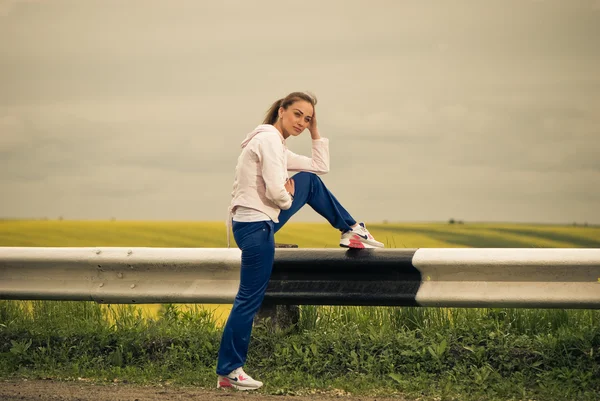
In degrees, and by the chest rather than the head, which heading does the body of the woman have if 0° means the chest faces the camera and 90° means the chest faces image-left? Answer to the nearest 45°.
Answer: approximately 270°
